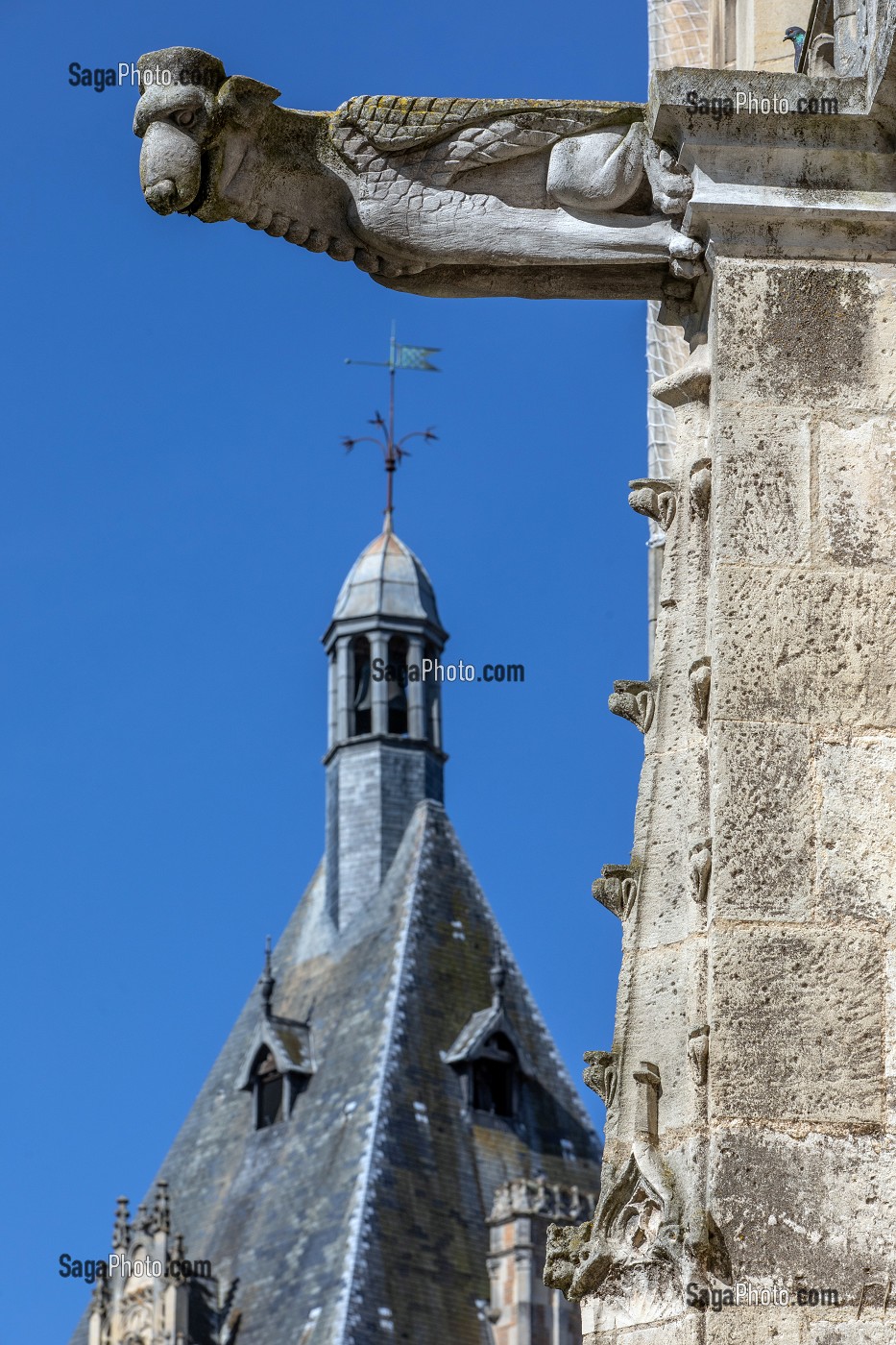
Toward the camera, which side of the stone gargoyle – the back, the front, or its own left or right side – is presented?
left
